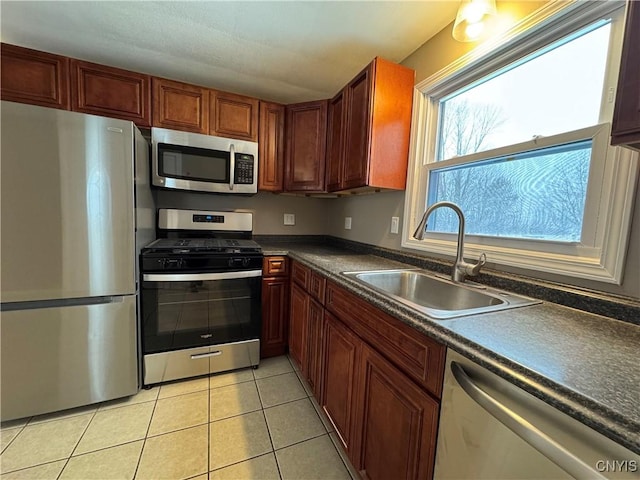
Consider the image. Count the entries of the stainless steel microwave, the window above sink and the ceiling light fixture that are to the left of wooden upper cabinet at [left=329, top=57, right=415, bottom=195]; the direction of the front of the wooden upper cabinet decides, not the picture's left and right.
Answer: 2

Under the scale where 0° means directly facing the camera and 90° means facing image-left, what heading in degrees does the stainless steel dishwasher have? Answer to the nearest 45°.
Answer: approximately 45°

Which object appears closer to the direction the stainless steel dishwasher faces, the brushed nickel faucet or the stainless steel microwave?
the stainless steel microwave

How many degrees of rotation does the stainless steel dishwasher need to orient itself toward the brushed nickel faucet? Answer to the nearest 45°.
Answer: approximately 90° to its right
